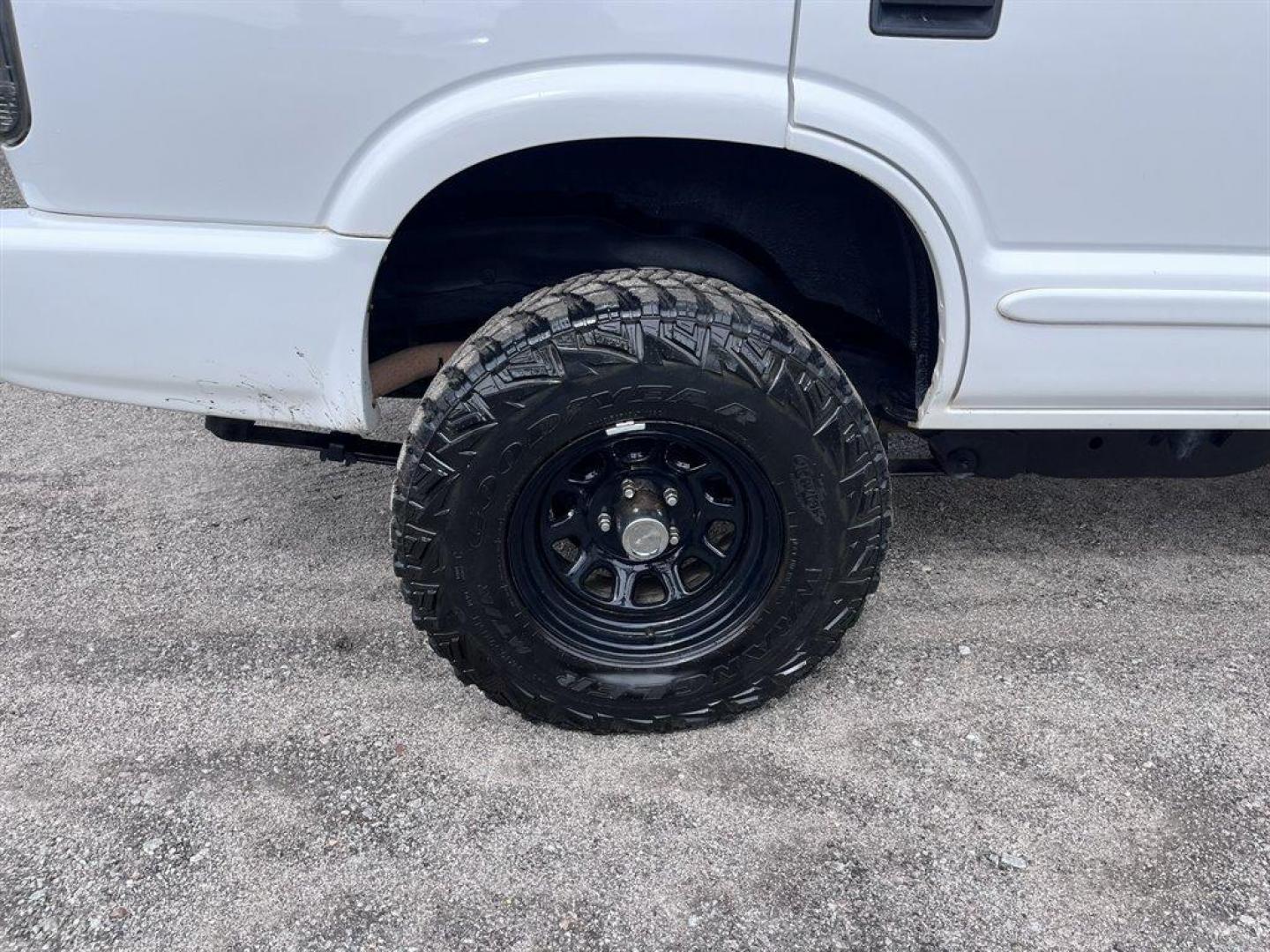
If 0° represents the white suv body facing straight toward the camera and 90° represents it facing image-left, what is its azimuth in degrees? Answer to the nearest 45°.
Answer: approximately 270°
